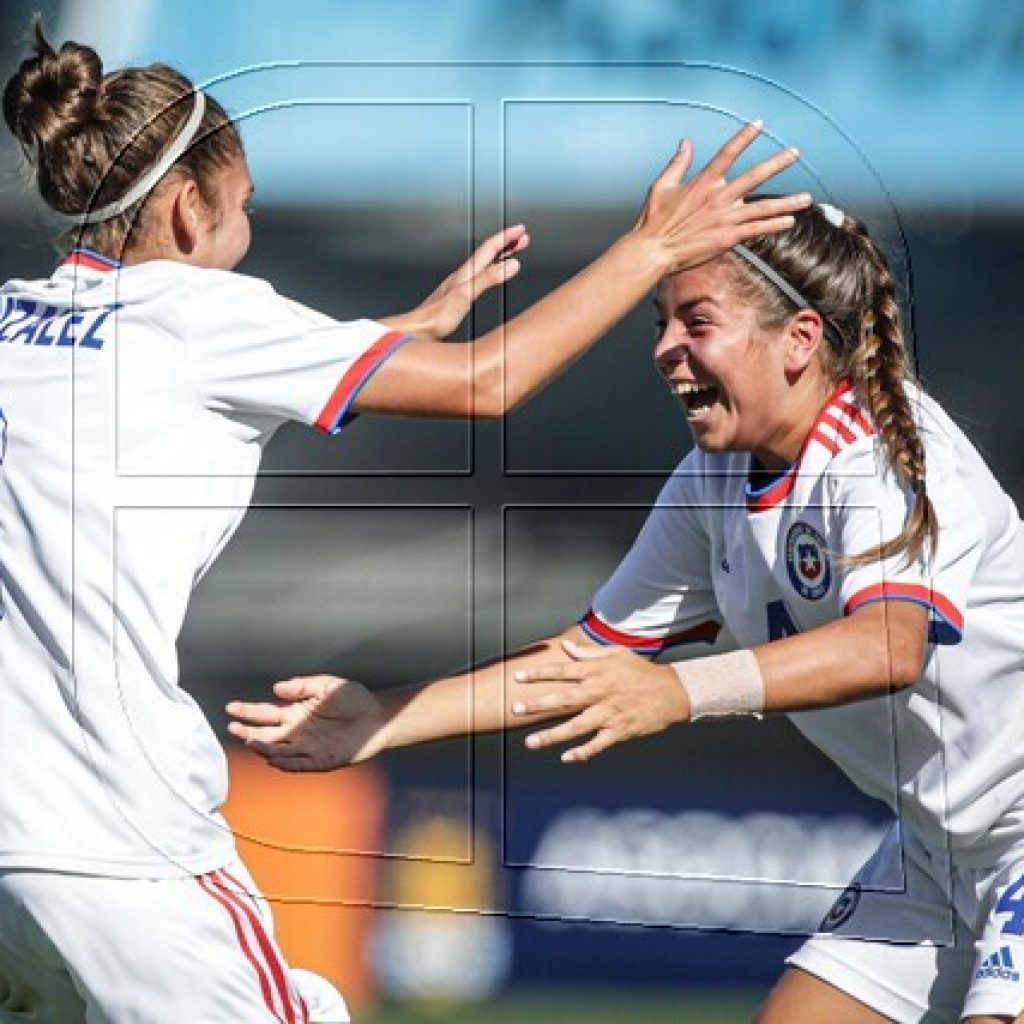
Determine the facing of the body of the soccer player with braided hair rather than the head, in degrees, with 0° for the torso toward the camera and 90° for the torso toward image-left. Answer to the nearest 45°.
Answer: approximately 45°

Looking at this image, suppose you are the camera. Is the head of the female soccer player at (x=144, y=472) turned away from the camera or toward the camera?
away from the camera

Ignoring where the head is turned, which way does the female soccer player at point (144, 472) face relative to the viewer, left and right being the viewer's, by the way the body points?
facing away from the viewer and to the right of the viewer

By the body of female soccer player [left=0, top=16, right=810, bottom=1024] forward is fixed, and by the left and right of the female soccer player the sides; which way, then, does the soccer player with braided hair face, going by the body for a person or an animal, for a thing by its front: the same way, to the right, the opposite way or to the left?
the opposite way

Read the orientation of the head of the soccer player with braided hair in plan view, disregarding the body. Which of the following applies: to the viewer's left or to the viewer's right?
to the viewer's left
